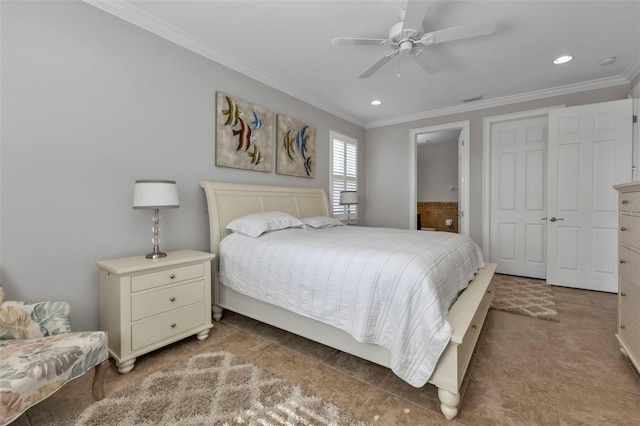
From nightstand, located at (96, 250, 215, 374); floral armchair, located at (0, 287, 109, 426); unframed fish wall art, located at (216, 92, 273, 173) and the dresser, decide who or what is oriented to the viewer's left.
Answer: the dresser

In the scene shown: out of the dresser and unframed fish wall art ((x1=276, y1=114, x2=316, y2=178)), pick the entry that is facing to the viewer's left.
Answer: the dresser

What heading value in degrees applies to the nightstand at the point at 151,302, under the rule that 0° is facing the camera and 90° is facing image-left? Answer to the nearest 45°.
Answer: approximately 315°

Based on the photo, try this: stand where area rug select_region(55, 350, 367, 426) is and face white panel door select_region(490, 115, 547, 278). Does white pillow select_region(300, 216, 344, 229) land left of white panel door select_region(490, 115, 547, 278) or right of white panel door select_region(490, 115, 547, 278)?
left

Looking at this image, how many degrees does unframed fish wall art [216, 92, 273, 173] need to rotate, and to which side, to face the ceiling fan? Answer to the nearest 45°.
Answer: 0° — it already faces it

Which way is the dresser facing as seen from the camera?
to the viewer's left

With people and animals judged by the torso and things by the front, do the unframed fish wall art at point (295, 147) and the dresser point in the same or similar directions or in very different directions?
very different directions

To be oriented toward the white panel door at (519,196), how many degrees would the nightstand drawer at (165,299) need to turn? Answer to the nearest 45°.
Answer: approximately 45° to its left

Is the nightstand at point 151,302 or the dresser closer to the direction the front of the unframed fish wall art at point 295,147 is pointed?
the dresser
